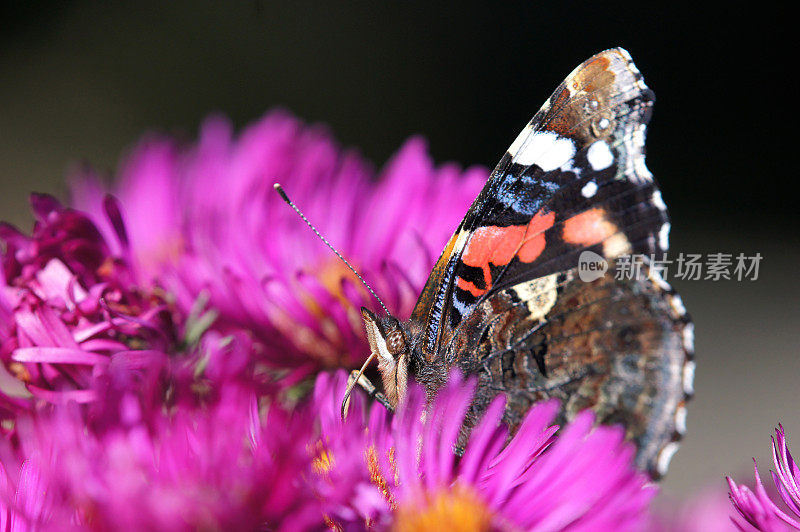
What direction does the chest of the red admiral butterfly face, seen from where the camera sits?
to the viewer's left
